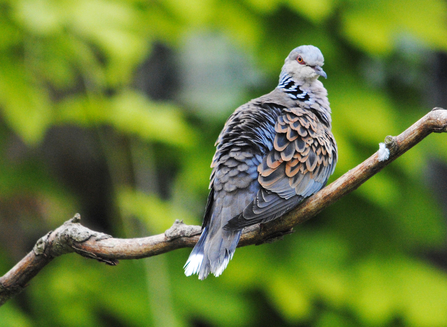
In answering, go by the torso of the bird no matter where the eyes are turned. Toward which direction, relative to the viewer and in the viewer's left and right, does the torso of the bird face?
facing away from the viewer and to the right of the viewer
